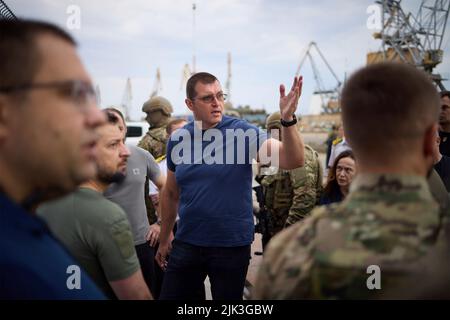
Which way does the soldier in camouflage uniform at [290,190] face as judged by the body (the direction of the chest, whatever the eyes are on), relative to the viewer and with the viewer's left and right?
facing the viewer and to the left of the viewer

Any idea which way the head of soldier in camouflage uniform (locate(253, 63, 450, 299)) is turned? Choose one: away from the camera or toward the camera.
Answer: away from the camera

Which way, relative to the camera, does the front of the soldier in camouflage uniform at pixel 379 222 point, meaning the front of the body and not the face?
away from the camera

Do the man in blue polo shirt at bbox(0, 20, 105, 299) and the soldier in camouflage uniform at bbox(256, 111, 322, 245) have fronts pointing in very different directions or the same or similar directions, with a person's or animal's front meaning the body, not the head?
very different directions

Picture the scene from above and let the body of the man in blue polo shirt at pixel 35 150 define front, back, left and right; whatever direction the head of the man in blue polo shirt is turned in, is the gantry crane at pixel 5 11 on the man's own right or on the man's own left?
on the man's own left

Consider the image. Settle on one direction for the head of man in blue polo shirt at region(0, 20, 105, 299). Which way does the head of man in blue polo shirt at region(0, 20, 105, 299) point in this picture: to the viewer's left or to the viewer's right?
to the viewer's right

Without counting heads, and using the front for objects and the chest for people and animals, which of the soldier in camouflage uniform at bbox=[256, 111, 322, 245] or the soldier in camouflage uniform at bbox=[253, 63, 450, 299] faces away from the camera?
the soldier in camouflage uniform at bbox=[253, 63, 450, 299]

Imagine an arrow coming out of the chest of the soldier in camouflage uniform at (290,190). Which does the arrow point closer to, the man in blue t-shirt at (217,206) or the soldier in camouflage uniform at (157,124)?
the man in blue t-shirt

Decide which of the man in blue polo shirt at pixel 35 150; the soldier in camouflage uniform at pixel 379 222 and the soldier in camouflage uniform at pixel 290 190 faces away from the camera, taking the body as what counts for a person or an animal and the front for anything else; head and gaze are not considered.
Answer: the soldier in camouflage uniform at pixel 379 222

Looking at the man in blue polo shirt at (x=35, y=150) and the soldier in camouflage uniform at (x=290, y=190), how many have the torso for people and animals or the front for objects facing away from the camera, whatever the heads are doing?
0

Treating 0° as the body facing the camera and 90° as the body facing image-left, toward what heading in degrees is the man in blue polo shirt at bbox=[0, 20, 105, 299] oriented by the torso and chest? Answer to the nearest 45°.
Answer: approximately 270°

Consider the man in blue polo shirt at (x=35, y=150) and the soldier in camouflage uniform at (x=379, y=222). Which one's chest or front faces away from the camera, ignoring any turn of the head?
the soldier in camouflage uniform
